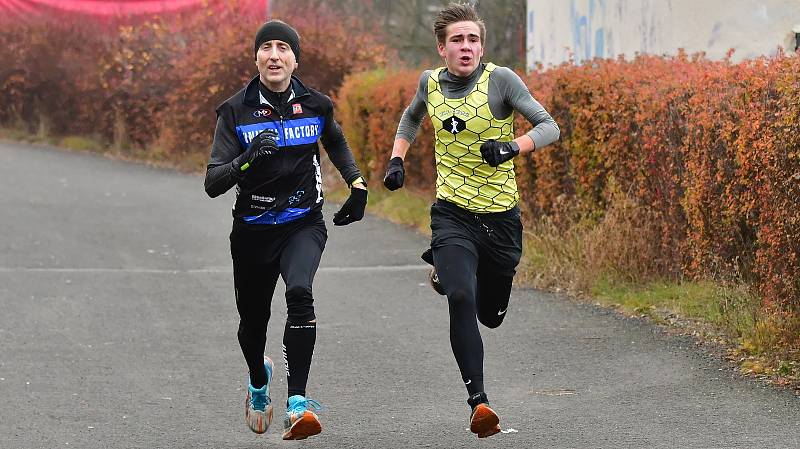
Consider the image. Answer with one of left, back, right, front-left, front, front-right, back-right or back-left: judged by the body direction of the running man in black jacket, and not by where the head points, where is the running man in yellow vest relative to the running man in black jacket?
left

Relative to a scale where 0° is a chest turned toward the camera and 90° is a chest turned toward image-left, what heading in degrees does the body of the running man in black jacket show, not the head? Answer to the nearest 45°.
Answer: approximately 0°

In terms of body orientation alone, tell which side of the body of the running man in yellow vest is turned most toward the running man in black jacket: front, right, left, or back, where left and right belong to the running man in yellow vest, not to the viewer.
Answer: right

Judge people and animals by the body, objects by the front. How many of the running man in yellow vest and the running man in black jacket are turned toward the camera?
2

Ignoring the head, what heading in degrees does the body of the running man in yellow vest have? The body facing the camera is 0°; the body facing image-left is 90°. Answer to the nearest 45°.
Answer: approximately 0°

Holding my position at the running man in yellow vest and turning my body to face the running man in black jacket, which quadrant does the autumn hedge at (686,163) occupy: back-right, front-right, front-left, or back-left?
back-right

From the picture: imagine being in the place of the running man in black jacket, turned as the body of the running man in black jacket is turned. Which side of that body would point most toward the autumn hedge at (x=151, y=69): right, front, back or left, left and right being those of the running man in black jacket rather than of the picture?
back

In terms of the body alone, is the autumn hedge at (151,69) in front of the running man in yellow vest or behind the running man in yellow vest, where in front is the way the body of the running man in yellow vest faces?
behind
